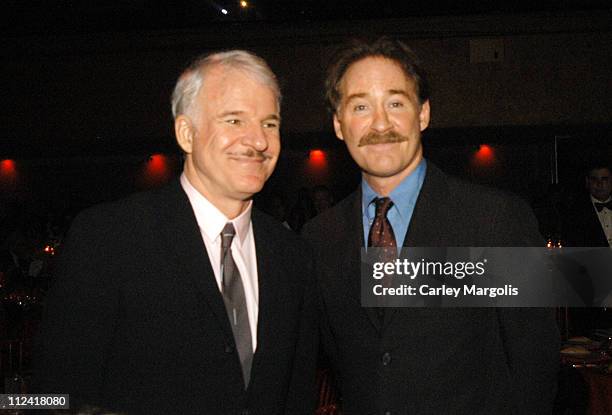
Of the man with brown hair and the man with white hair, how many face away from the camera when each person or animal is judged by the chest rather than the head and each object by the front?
0

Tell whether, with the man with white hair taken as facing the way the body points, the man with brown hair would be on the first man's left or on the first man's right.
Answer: on the first man's left

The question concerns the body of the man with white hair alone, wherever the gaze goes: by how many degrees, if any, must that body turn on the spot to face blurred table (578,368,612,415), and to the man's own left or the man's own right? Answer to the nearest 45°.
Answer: approximately 90° to the man's own left

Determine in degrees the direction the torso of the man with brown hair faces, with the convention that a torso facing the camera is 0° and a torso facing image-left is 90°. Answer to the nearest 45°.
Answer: approximately 45°

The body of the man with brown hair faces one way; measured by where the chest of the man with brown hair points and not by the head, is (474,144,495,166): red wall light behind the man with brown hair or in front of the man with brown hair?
behind

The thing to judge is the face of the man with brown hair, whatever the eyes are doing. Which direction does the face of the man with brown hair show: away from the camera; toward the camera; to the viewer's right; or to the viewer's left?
toward the camera

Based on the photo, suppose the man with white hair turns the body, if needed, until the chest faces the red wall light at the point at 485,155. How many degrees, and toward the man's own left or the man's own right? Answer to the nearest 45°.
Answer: approximately 90° to the man's own left

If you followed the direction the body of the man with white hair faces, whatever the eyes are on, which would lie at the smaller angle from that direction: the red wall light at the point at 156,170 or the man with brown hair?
the man with brown hair

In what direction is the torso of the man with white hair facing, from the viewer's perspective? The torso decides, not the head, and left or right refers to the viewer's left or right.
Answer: facing the viewer and to the right of the viewer

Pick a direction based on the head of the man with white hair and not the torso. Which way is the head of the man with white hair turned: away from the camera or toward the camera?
toward the camera

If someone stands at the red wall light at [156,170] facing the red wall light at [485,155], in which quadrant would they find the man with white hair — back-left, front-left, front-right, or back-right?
front-right
